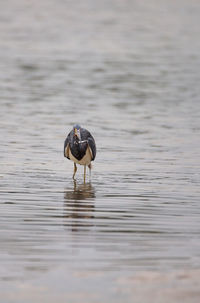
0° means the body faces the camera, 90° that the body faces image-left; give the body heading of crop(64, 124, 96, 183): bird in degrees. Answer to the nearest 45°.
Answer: approximately 0°
